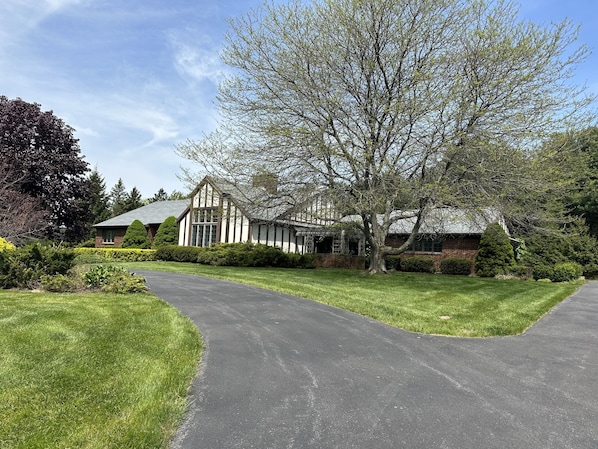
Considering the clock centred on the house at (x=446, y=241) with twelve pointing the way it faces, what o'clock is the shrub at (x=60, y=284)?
The shrub is roughly at 1 o'clock from the house.

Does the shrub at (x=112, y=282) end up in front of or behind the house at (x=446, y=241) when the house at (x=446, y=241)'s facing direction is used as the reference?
in front

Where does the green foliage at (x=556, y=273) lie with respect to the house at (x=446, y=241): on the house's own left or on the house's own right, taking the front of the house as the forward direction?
on the house's own left

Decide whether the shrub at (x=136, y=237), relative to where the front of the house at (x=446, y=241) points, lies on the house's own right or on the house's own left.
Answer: on the house's own right

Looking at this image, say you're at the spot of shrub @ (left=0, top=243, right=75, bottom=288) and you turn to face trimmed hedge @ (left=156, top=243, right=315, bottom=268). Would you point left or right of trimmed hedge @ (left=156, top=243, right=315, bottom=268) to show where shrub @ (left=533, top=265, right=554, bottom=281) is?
right

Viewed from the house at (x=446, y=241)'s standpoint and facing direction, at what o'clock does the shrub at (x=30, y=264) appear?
The shrub is roughly at 1 o'clock from the house.

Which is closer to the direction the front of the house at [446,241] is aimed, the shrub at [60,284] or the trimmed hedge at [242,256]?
the shrub

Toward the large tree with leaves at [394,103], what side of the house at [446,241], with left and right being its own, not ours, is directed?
front

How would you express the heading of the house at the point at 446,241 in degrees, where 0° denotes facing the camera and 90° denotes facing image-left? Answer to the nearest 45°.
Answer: approximately 0°

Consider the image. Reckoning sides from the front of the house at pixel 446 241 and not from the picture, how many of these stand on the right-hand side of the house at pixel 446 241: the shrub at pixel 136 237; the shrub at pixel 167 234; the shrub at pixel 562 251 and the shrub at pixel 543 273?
2
